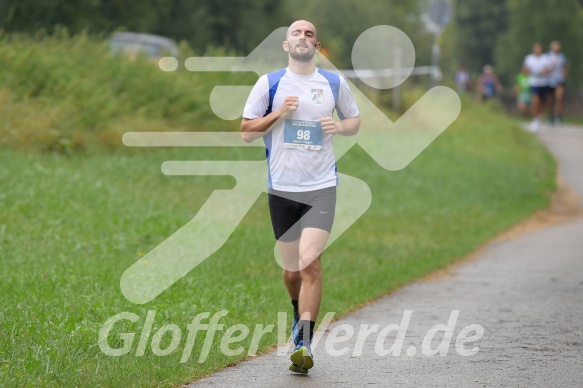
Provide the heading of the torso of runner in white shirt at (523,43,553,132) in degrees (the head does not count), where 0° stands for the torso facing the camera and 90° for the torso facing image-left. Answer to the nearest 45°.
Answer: approximately 0°

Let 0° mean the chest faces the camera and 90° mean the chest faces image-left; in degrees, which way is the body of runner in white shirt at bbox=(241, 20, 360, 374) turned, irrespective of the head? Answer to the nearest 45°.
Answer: approximately 0°

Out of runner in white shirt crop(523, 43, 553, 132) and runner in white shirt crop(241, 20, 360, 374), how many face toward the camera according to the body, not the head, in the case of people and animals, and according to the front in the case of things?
2

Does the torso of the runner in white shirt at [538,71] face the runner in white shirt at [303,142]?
yes
